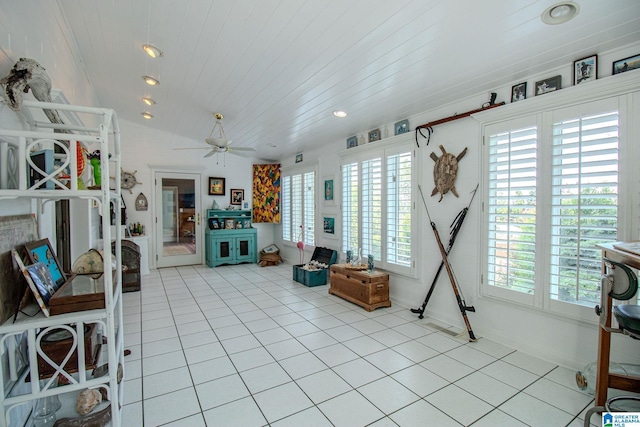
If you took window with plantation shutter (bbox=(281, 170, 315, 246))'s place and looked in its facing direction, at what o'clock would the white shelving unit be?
The white shelving unit is roughly at 11 o'clock from the window with plantation shutter.

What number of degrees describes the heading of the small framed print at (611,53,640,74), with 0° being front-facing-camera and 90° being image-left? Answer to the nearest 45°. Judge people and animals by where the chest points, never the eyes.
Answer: approximately 45°

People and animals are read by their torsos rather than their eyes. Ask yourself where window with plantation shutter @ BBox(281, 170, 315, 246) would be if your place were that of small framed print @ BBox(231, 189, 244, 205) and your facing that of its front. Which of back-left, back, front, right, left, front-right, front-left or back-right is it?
front-left

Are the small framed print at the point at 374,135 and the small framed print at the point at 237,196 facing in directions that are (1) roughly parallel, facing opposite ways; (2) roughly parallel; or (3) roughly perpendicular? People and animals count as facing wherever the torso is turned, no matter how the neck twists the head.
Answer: roughly perpendicular

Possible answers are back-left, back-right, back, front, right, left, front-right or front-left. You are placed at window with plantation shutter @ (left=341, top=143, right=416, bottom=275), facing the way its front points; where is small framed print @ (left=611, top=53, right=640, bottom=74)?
left

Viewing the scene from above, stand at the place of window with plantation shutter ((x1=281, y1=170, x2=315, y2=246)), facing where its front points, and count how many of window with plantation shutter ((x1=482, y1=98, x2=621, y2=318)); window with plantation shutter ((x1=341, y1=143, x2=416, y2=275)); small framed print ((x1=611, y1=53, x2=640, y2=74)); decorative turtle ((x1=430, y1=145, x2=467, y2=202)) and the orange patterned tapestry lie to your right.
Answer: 1

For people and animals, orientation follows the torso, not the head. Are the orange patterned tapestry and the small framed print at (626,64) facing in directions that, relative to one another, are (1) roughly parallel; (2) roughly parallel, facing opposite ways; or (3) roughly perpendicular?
roughly perpendicular

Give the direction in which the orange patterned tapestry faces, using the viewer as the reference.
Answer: facing the viewer

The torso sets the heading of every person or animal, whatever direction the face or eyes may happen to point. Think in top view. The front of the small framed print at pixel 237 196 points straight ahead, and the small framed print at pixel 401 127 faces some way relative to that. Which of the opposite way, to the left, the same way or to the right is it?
to the right

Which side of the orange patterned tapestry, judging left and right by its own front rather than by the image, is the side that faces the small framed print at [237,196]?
right

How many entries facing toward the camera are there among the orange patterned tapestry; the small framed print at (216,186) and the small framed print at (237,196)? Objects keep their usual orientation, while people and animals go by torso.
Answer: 3

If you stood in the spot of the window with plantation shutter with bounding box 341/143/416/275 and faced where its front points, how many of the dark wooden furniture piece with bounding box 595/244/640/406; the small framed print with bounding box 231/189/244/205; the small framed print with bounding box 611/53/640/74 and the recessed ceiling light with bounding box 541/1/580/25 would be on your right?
1

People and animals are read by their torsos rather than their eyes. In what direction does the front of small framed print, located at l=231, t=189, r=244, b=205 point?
toward the camera

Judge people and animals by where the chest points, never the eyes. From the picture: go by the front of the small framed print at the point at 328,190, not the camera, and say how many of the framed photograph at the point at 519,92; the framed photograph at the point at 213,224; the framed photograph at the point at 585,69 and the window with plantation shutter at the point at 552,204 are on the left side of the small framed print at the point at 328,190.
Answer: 3

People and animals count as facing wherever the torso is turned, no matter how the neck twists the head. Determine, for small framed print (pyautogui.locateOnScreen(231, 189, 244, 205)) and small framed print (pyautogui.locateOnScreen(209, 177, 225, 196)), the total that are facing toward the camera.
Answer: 2

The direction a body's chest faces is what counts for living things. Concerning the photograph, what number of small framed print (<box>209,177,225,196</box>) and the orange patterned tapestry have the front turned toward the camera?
2

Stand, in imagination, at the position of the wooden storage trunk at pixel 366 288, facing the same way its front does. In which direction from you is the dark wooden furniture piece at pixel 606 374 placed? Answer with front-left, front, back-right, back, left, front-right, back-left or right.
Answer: left
